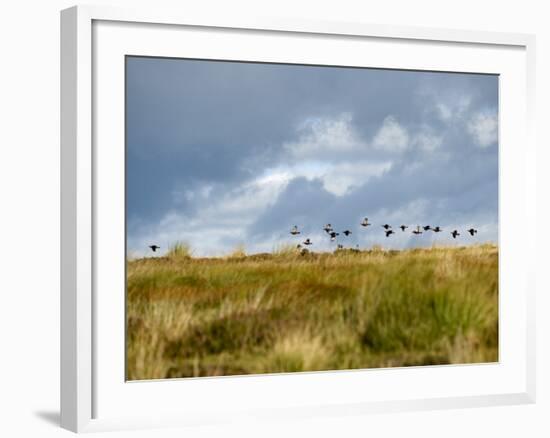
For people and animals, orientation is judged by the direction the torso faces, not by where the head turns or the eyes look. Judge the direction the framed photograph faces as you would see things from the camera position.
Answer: facing the viewer and to the right of the viewer
